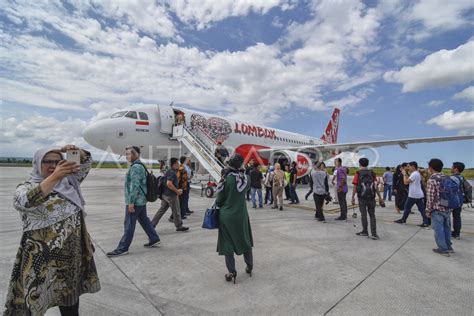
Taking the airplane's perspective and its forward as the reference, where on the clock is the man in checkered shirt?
The man in checkered shirt is roughly at 9 o'clock from the airplane.

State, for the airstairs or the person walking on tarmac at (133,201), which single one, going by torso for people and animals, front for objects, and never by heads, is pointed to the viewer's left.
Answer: the person walking on tarmac

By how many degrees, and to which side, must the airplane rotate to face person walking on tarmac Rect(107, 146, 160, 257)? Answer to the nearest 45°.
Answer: approximately 45° to its left

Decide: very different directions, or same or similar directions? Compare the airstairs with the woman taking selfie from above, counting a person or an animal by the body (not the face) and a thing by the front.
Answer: same or similar directions

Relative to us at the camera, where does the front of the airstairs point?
facing the viewer and to the right of the viewer

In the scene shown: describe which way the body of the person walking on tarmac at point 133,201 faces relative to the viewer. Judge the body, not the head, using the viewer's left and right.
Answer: facing to the left of the viewer

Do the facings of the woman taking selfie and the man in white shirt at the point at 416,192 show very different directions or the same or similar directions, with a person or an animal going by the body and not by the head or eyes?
very different directions

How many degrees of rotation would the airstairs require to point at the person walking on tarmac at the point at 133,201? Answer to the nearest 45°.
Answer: approximately 45° to its right

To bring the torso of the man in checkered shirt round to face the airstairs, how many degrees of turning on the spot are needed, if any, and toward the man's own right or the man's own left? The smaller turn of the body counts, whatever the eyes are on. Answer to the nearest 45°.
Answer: approximately 45° to the man's own left

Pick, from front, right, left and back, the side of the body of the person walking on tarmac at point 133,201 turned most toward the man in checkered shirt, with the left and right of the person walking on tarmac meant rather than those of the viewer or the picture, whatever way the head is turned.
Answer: back

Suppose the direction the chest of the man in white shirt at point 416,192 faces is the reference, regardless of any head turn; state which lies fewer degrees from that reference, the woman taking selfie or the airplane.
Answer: the airplane

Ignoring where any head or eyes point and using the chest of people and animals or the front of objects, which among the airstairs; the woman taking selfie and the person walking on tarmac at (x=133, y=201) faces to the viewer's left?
the person walking on tarmac

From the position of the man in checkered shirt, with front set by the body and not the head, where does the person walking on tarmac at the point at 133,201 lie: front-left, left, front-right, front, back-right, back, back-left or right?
left
